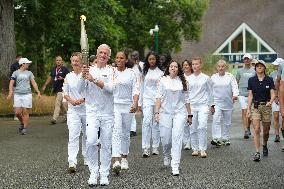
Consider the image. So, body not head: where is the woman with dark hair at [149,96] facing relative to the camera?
toward the camera

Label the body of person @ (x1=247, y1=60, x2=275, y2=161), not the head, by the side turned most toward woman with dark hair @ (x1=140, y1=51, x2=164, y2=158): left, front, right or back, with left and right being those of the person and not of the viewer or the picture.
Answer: right

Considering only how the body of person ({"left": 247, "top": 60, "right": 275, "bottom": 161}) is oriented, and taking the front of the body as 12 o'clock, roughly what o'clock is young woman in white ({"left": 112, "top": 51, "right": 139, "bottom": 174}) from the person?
The young woman in white is roughly at 2 o'clock from the person.

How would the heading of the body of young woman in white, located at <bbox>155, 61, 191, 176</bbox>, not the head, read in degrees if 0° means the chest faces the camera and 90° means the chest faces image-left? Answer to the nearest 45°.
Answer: approximately 0°

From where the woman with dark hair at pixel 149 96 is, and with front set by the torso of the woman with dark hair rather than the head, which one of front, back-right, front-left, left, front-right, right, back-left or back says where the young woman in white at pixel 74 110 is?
front-right

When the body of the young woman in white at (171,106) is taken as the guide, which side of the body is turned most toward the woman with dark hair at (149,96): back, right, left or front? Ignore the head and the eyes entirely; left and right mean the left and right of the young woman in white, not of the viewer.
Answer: back

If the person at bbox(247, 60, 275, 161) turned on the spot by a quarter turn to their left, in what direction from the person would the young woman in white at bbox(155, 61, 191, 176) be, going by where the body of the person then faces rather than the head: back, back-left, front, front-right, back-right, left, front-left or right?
back-right

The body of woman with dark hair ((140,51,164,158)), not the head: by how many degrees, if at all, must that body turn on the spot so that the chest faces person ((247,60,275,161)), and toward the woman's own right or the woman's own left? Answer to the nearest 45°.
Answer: approximately 90° to the woman's own left
